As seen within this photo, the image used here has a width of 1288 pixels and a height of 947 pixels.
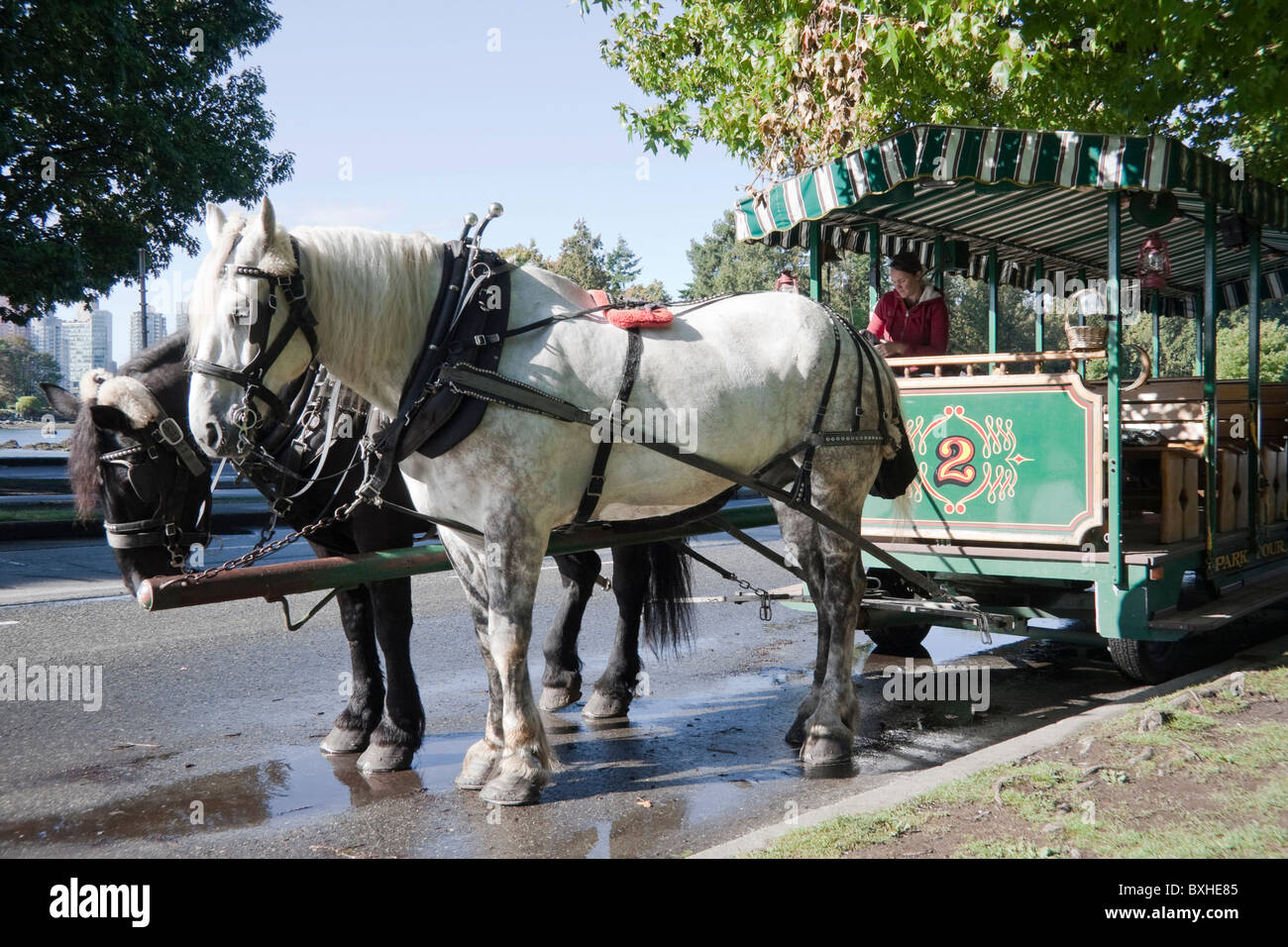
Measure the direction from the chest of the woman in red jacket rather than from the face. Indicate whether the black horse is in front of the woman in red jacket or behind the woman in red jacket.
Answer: in front

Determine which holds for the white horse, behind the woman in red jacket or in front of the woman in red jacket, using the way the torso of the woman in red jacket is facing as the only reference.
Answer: in front

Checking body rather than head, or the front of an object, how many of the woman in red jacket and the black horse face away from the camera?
0

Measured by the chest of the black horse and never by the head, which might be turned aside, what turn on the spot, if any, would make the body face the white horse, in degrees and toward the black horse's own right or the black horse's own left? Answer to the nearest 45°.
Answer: approximately 90° to the black horse's own left

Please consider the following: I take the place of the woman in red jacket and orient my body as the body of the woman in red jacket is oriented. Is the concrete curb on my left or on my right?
on my left

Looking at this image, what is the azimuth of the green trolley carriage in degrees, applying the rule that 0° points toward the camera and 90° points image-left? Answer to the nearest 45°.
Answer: approximately 45°

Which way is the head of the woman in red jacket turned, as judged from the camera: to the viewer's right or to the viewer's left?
to the viewer's left

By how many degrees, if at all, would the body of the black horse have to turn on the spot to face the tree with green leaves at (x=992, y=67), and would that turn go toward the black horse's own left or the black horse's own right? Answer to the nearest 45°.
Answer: approximately 180°

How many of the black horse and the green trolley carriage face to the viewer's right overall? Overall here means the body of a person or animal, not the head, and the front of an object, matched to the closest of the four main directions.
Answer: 0
